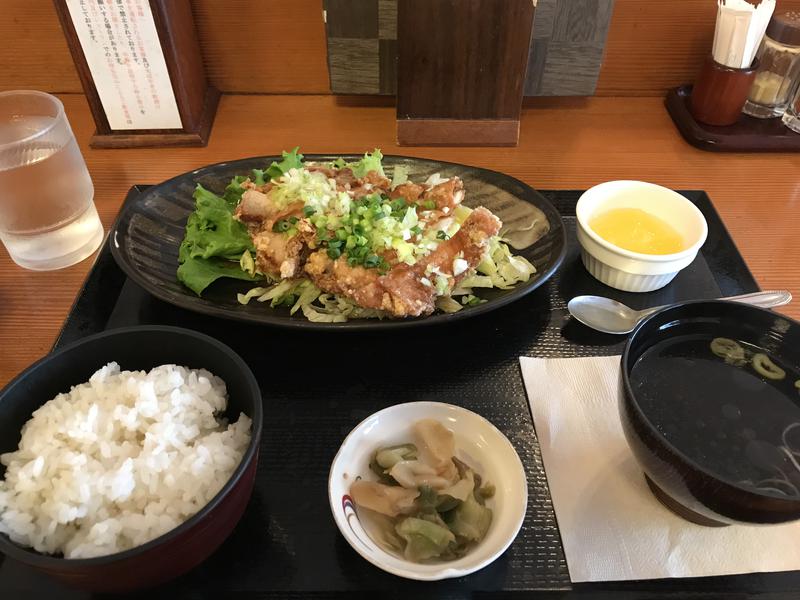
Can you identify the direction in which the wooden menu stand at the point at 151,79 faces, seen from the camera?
facing the viewer

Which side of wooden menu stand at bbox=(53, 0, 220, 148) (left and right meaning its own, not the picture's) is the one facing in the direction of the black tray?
front

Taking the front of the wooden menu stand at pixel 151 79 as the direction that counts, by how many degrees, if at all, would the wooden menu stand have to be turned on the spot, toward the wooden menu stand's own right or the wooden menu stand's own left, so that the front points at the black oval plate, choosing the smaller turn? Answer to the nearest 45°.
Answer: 0° — it already faces it

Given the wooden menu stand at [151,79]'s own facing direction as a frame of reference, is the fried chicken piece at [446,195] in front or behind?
in front

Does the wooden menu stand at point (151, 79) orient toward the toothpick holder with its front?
no

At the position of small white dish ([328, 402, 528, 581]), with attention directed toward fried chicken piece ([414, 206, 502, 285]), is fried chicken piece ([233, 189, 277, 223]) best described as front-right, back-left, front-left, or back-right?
front-left

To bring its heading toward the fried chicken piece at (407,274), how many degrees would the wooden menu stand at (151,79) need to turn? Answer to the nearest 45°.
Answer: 0° — it already faces it

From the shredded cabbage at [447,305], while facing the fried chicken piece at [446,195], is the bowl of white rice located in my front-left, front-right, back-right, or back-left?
back-left

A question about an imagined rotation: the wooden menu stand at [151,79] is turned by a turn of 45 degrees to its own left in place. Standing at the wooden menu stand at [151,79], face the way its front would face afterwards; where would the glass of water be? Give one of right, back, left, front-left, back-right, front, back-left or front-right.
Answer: right

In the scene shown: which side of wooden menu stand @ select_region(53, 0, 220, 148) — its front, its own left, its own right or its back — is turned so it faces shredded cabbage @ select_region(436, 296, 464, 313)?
front

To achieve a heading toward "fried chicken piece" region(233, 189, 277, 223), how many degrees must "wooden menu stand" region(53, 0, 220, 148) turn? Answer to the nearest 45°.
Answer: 0° — it already faces it

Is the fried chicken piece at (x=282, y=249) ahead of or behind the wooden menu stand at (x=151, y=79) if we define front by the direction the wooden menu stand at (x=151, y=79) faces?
ahead

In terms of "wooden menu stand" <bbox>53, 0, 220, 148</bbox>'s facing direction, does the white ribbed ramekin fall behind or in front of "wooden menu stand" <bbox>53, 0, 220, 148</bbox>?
in front

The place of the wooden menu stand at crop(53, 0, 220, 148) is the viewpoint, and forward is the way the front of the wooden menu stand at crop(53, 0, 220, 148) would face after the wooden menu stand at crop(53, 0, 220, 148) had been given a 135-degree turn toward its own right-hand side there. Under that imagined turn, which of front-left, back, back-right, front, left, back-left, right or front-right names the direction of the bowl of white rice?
back-left

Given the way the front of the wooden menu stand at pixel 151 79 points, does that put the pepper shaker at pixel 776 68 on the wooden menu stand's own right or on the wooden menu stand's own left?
on the wooden menu stand's own left

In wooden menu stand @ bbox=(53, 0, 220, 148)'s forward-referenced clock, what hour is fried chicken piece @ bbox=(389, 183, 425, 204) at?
The fried chicken piece is roughly at 11 o'clock from the wooden menu stand.
